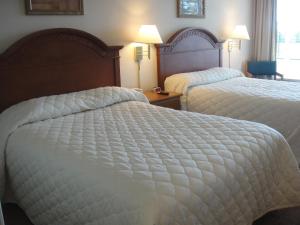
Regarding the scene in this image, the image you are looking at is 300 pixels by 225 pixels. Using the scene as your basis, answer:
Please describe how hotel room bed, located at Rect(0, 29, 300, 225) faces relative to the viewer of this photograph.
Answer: facing the viewer and to the right of the viewer

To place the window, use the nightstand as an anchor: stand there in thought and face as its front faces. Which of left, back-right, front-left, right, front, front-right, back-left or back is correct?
left

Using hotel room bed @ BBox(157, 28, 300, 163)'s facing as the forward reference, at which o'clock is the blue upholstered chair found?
The blue upholstered chair is roughly at 8 o'clock from the hotel room bed.

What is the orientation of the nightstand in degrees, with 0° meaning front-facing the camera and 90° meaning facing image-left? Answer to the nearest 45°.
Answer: approximately 315°

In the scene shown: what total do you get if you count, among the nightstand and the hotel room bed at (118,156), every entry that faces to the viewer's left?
0

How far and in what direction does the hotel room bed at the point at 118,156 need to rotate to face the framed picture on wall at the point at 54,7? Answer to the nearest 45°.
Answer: approximately 180°

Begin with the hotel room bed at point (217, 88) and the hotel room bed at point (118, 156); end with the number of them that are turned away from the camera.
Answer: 0

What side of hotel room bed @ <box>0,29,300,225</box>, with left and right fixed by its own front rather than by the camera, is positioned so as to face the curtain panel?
left

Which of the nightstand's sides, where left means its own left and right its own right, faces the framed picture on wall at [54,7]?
right

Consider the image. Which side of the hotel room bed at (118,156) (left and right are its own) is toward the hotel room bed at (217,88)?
left

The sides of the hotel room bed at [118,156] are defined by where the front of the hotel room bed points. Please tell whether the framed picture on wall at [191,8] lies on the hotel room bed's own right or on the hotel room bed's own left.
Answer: on the hotel room bed's own left
